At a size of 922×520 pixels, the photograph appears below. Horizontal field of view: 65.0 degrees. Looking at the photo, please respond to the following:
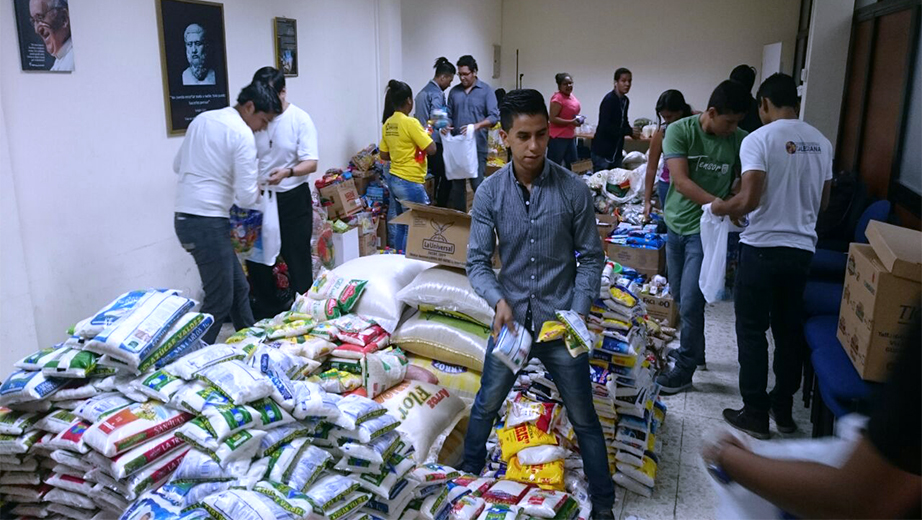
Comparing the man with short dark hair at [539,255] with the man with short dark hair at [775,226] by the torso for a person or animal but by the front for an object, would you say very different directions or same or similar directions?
very different directions

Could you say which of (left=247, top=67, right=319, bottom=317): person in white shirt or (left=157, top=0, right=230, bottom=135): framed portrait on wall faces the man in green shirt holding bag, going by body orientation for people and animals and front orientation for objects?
the framed portrait on wall

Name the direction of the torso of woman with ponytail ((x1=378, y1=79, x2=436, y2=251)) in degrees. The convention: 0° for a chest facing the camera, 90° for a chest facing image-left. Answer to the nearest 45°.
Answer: approximately 225°

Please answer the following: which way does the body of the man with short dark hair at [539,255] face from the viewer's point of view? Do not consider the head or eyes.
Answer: toward the camera

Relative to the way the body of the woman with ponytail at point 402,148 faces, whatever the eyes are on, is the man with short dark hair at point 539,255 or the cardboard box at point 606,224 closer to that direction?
the cardboard box

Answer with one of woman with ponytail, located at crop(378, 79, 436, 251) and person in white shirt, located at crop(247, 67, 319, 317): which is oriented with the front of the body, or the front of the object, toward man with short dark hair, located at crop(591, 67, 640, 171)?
the woman with ponytail

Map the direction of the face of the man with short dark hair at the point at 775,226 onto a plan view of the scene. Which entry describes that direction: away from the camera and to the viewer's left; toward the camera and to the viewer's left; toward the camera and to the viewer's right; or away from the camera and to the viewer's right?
away from the camera and to the viewer's left

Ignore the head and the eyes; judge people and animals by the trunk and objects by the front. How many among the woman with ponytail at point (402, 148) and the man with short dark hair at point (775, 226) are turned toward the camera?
0

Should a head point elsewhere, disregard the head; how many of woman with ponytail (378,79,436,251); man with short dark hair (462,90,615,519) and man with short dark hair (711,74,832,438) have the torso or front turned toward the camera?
1

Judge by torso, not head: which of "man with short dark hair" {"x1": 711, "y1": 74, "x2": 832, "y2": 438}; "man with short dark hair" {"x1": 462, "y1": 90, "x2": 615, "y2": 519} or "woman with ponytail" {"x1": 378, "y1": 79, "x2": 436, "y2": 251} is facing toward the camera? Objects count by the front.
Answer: "man with short dark hair" {"x1": 462, "y1": 90, "x2": 615, "y2": 519}

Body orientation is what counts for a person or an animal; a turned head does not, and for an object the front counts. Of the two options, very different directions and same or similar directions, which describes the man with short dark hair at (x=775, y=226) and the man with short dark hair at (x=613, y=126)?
very different directions

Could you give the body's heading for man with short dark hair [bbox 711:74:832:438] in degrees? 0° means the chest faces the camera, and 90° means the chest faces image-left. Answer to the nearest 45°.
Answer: approximately 135°

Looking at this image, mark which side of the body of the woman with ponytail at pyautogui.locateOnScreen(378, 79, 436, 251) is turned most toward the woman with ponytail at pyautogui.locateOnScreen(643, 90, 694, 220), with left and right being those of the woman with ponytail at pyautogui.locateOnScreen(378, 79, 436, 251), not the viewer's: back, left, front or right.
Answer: right
